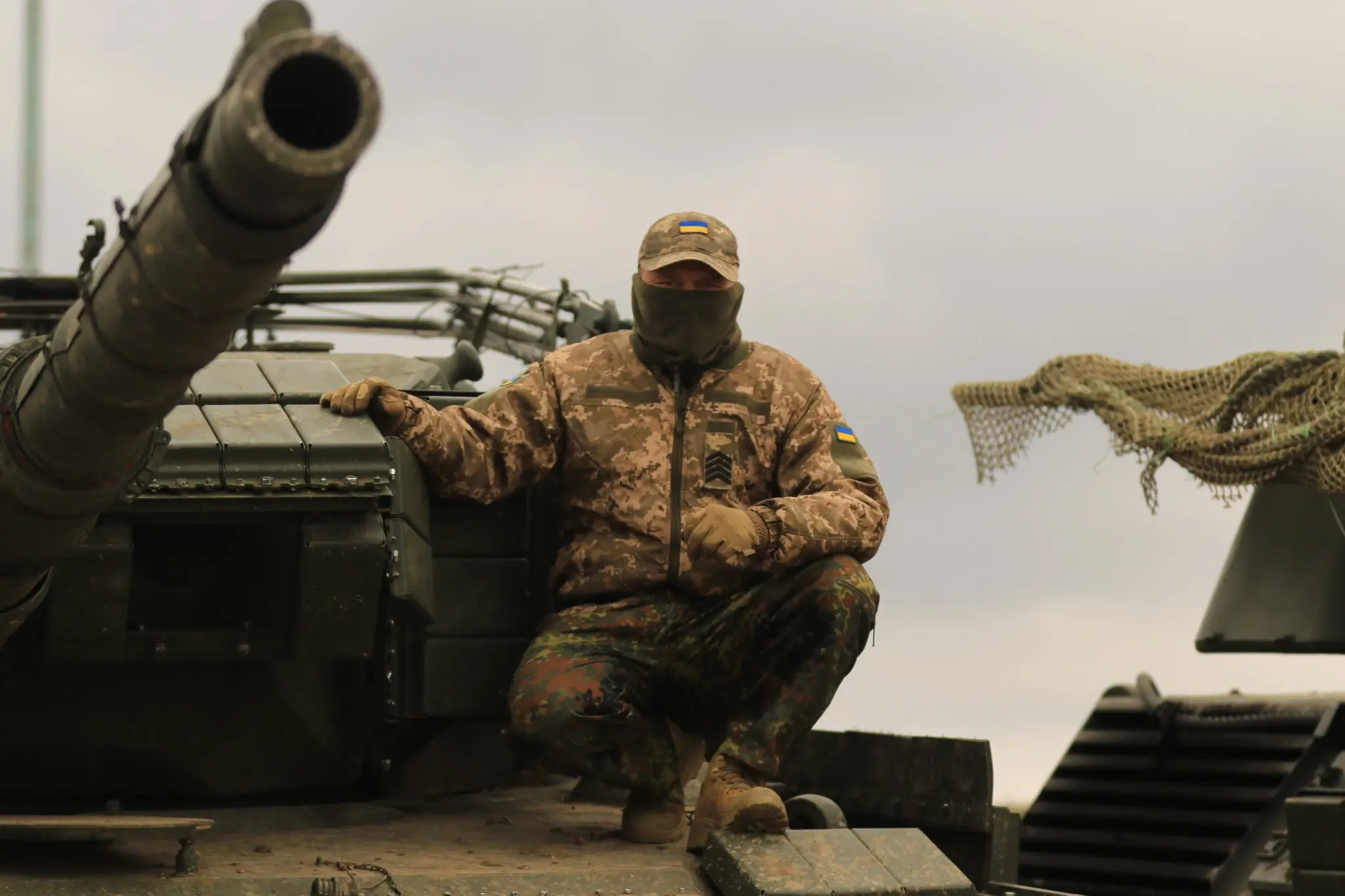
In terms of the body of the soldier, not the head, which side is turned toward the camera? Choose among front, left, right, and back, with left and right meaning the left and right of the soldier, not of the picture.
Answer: front

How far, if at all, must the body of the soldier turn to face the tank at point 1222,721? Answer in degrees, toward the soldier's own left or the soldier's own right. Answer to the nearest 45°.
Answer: approximately 135° to the soldier's own left

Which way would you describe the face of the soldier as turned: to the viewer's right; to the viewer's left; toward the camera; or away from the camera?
toward the camera

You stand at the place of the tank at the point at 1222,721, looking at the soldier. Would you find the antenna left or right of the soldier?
right

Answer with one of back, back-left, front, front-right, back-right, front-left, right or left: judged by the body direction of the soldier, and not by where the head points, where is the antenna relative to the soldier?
back-right

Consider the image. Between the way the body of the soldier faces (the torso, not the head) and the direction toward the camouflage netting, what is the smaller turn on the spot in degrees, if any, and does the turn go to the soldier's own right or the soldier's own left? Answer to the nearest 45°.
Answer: approximately 135° to the soldier's own left

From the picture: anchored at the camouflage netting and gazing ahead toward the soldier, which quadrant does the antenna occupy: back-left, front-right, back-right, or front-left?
front-right
